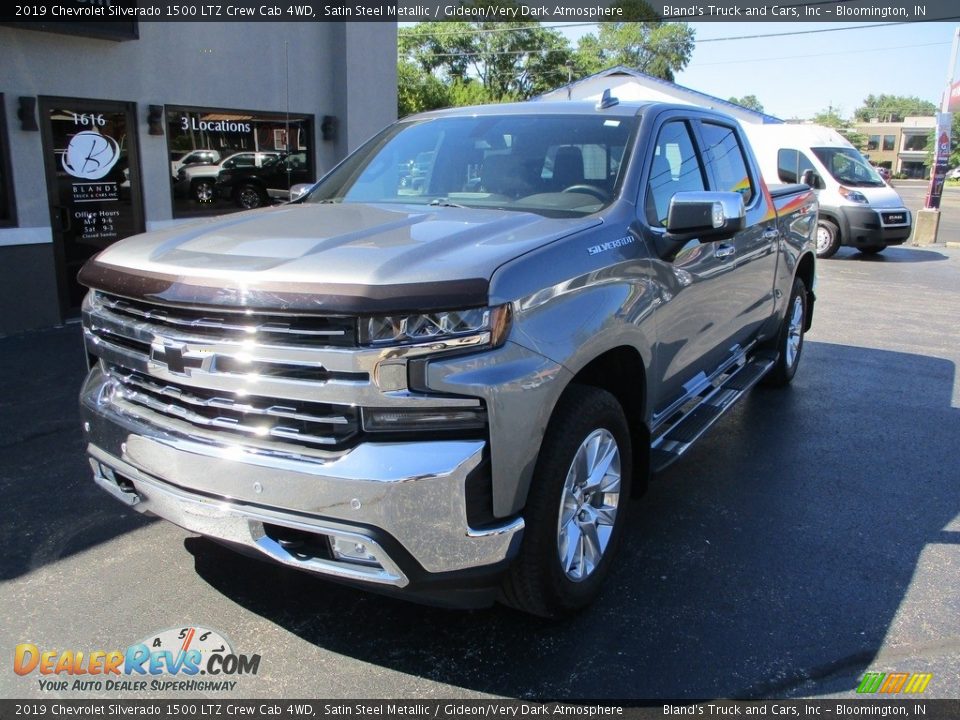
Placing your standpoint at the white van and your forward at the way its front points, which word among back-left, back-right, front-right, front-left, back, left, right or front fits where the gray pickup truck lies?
front-right

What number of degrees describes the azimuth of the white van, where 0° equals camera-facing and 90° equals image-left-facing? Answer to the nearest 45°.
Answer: approximately 315°

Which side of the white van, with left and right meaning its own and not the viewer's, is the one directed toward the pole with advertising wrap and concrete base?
left

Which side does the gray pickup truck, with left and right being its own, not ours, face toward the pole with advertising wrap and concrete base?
back

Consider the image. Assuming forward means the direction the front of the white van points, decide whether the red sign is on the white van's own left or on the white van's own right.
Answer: on the white van's own left

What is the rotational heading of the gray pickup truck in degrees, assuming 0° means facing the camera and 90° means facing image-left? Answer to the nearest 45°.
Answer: approximately 45°
